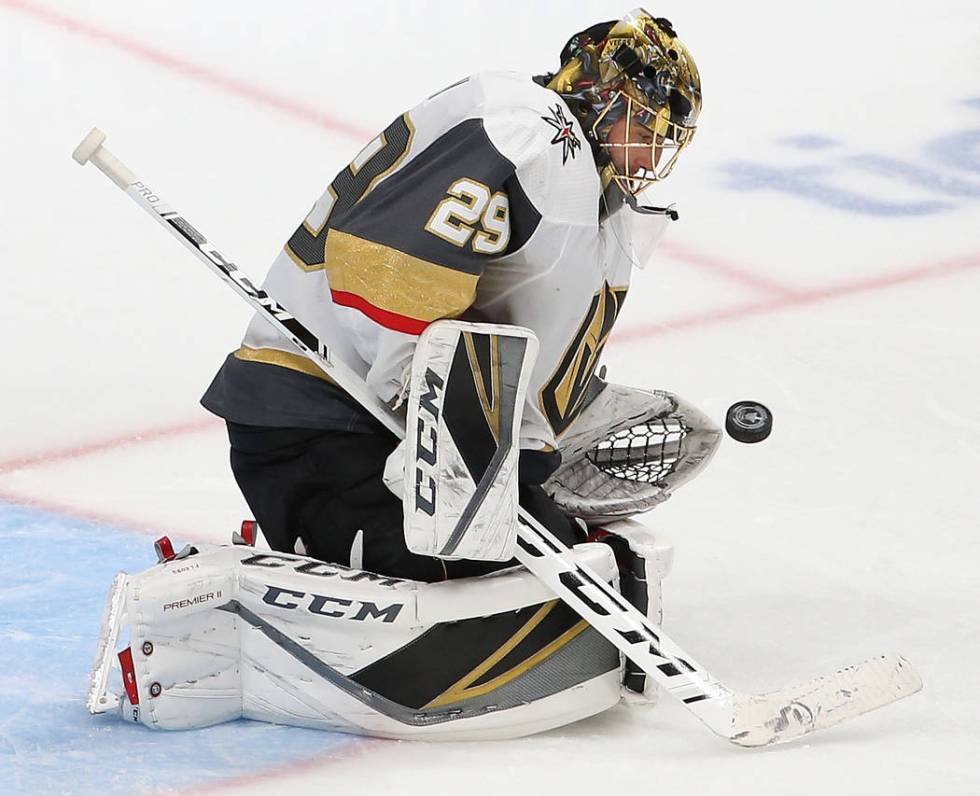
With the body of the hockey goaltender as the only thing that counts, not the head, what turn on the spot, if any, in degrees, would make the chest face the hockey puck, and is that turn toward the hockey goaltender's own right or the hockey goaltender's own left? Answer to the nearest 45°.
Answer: approximately 45° to the hockey goaltender's own left

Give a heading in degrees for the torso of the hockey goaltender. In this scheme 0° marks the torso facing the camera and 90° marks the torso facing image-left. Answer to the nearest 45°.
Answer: approximately 270°
